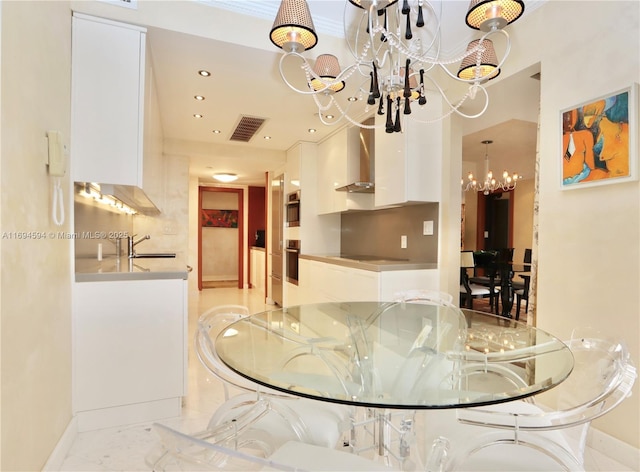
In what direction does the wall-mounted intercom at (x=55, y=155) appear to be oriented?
to the viewer's right

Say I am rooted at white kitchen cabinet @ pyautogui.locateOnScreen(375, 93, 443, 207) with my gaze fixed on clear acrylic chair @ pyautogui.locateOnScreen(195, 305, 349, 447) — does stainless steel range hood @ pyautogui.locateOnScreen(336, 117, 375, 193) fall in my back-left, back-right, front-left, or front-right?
back-right

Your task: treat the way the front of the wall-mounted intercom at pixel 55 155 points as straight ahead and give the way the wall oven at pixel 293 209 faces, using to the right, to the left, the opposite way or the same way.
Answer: the opposite way

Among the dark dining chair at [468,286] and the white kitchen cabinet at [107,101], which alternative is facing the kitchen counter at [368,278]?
the white kitchen cabinet

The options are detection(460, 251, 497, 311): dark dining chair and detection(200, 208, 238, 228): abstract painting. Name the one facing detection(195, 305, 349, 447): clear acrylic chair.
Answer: the abstract painting

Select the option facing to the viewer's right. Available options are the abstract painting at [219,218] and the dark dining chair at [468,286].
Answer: the dark dining chair

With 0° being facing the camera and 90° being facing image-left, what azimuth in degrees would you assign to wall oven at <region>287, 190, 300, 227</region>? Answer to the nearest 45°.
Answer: approximately 45°

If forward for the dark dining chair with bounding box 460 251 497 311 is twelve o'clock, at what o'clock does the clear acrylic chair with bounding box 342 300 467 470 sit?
The clear acrylic chair is roughly at 3 o'clock from the dark dining chair.

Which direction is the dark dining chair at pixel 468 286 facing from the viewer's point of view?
to the viewer's right

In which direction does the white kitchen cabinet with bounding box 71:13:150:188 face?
to the viewer's right

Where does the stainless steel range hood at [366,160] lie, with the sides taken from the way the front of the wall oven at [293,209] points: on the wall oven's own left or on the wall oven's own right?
on the wall oven's own left

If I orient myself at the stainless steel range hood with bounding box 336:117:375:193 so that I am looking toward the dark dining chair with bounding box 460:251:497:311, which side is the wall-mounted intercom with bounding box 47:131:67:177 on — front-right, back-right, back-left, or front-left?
back-right

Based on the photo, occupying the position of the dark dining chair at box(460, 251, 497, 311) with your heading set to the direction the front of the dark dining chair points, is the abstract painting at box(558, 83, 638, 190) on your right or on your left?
on your right

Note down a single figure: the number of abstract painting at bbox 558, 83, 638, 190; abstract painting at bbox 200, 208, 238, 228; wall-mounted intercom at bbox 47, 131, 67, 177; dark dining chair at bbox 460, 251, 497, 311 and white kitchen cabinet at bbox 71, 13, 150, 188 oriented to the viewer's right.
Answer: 3

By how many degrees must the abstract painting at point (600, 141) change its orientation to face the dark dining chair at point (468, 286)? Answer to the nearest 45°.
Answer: approximately 90° to its right
